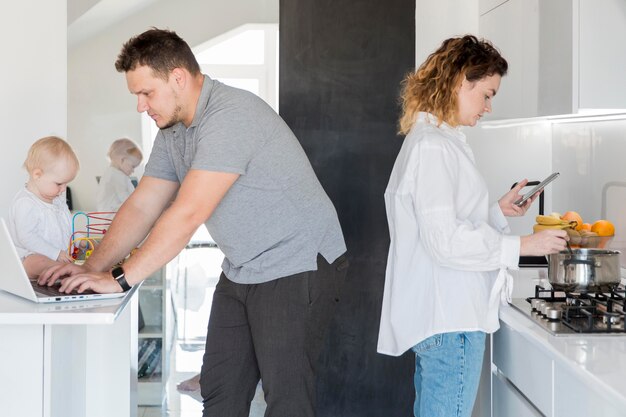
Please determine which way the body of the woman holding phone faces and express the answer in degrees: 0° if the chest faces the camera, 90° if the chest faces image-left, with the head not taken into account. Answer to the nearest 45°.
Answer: approximately 270°

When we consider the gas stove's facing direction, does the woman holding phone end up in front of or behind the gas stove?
in front

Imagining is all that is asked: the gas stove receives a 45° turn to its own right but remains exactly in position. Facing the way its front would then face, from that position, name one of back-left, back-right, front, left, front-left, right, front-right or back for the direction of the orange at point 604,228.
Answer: right

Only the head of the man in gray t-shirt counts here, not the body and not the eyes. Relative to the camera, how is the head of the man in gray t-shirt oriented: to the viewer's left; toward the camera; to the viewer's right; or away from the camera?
to the viewer's left

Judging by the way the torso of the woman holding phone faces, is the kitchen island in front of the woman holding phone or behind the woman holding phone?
behind

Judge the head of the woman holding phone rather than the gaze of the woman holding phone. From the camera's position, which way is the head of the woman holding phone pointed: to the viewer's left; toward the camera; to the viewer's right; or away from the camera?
to the viewer's right

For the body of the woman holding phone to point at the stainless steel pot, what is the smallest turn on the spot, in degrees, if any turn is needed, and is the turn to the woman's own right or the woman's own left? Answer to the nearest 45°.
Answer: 0° — they already face it

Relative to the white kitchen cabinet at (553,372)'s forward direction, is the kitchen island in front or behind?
in front

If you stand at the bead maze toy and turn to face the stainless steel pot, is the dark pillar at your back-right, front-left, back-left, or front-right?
front-left

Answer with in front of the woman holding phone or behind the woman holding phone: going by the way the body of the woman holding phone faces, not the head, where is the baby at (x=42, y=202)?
behind

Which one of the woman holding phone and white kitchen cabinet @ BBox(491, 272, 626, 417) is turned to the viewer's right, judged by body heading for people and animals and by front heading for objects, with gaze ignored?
the woman holding phone

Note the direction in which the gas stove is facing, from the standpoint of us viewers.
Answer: facing the viewer and to the left of the viewer

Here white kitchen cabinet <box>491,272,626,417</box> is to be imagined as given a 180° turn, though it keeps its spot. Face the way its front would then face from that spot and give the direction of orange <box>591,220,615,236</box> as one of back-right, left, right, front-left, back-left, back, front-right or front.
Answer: front-left

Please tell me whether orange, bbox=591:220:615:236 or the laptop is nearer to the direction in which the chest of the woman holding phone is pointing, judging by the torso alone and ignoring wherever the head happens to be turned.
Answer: the orange
